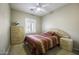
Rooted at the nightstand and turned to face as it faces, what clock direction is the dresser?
The dresser is roughly at 1 o'clock from the nightstand.

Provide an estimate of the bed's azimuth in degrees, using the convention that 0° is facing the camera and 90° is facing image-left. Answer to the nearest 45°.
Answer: approximately 45°

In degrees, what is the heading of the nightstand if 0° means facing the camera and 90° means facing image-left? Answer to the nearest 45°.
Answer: approximately 45°
